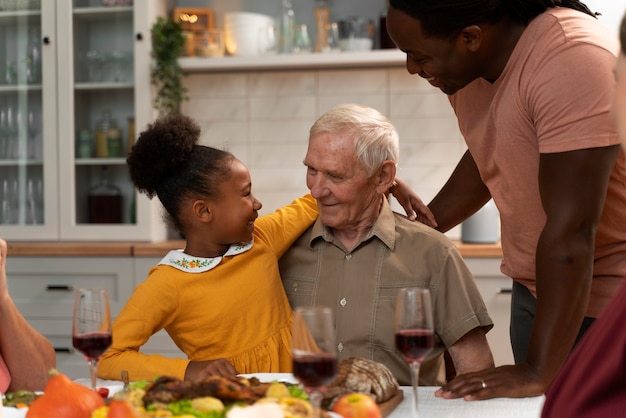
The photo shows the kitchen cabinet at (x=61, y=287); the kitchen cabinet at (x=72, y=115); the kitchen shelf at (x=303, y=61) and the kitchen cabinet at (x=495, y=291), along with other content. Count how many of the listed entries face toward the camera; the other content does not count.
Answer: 4

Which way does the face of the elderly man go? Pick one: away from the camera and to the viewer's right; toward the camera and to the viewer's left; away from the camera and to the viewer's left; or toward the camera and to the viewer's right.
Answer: toward the camera and to the viewer's left

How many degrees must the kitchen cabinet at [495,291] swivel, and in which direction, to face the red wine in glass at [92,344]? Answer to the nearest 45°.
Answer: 0° — it already faces it

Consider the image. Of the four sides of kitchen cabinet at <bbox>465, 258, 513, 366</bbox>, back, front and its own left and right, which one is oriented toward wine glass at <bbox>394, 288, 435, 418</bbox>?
front

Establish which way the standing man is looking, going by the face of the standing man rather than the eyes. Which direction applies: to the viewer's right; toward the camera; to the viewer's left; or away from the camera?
to the viewer's left

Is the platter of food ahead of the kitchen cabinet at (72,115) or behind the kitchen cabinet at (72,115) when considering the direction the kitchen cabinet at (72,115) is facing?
ahead

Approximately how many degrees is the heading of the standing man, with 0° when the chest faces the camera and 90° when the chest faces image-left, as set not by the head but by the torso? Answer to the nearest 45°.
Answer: approximately 45°

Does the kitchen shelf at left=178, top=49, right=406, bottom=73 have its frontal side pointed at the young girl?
yes

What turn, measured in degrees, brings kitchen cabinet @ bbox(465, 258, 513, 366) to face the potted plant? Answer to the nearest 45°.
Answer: approximately 90° to its right

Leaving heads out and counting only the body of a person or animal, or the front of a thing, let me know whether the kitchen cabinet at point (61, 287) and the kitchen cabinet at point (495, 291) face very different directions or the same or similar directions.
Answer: same or similar directions

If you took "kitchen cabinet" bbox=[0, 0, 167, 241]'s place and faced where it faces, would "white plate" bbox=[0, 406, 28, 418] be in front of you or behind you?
in front

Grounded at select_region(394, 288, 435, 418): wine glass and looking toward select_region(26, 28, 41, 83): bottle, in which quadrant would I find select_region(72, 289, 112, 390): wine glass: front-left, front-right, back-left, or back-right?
front-left

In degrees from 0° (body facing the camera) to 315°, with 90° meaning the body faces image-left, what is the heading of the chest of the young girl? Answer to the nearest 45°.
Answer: approximately 315°

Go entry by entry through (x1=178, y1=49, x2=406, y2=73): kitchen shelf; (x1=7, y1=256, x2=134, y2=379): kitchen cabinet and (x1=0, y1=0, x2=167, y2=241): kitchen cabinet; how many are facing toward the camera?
3

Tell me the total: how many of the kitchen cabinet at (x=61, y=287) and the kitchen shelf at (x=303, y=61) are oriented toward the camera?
2

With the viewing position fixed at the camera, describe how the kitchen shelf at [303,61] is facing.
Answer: facing the viewer

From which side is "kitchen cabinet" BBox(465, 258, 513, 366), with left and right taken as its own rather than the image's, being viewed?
front
